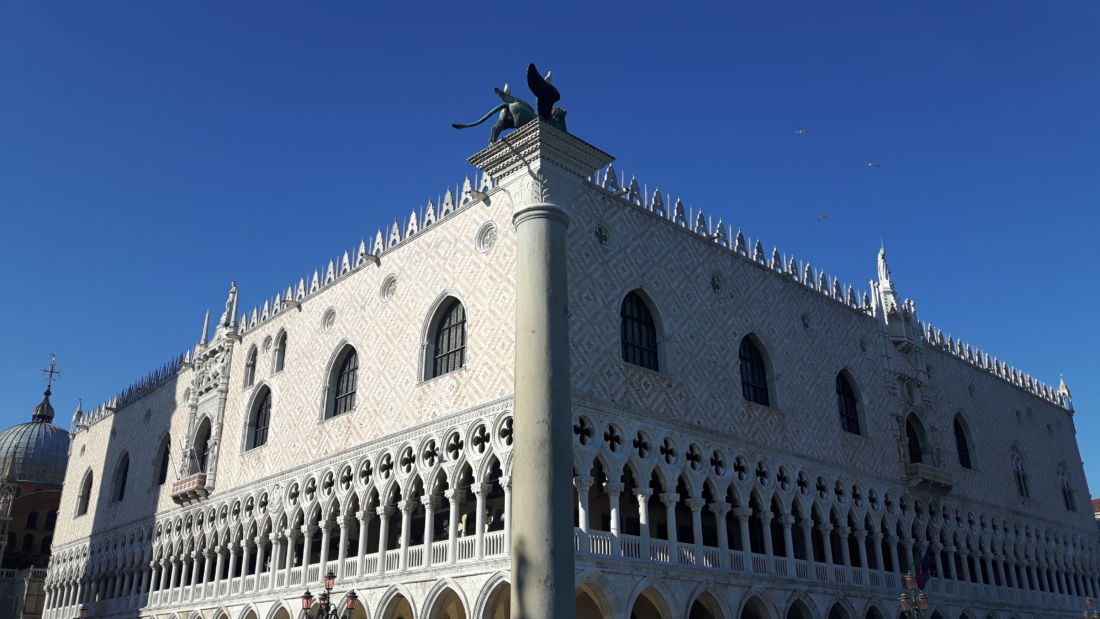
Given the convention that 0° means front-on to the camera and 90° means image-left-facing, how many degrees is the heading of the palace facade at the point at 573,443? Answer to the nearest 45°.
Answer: approximately 315°
